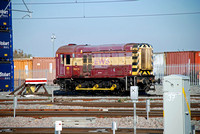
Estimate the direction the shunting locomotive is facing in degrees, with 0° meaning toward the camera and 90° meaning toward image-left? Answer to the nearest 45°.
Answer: approximately 315°

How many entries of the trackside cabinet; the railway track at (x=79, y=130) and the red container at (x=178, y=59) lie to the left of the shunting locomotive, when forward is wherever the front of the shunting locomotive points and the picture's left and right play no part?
1

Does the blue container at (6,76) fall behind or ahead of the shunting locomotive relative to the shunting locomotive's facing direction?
behind

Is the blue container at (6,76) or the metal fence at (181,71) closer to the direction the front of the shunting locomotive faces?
the metal fence

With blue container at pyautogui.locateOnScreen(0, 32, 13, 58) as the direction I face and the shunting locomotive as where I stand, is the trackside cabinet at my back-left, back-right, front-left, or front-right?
back-left

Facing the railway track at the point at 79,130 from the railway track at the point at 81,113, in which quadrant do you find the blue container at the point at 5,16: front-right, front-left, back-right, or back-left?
back-right

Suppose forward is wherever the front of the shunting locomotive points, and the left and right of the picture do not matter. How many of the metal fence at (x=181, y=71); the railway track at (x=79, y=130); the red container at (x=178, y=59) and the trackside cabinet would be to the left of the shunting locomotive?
2

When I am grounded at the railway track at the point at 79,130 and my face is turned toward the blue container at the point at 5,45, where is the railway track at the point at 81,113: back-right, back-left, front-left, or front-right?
front-right

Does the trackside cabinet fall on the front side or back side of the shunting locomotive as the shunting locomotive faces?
on the front side

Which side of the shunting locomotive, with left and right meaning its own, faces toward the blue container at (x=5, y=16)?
back
